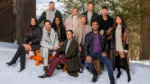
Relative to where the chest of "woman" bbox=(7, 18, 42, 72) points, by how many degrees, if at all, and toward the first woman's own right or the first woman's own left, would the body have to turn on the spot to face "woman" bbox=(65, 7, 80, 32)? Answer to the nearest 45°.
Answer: approximately 135° to the first woman's own left

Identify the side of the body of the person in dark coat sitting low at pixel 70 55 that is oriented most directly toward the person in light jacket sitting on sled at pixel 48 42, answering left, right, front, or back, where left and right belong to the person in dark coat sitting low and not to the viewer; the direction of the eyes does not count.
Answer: right

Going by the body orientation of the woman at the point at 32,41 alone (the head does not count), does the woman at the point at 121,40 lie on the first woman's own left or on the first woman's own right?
on the first woman's own left

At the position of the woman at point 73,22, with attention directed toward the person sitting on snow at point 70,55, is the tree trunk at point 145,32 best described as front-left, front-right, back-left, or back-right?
back-left

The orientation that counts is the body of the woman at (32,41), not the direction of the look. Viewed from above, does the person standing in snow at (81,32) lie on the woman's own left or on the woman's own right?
on the woman's own left

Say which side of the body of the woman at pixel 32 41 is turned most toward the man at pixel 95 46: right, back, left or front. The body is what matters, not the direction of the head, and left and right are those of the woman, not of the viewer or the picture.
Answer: left

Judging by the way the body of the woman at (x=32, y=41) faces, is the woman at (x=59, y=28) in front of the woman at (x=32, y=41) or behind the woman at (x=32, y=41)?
behind

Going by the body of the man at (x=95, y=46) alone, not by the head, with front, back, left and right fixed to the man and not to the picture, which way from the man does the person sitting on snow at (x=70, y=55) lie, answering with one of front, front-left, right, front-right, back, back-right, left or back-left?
right

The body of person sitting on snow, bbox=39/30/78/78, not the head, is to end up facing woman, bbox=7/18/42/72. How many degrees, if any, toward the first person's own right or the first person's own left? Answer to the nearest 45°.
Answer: approximately 45° to the first person's own right
